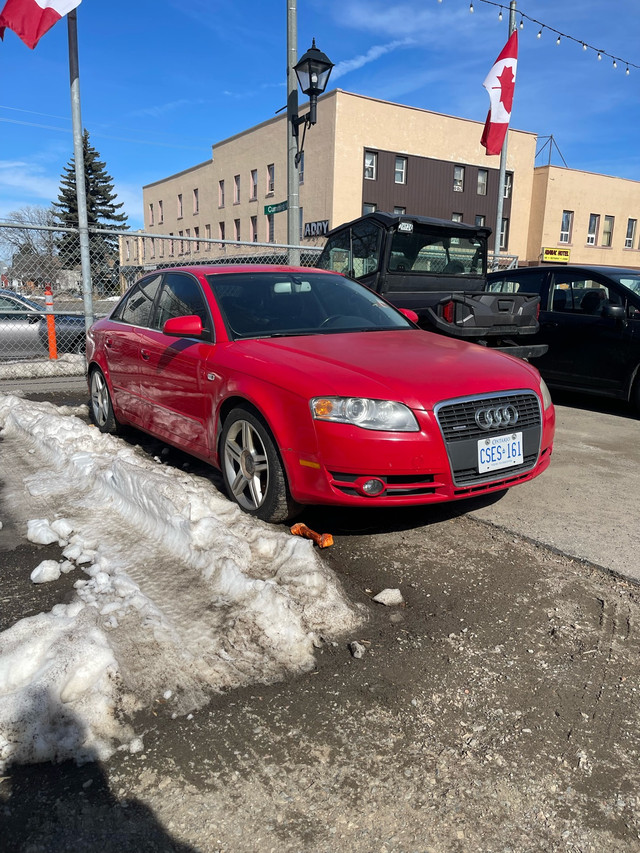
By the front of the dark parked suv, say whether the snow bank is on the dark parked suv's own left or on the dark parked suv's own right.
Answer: on the dark parked suv's own right

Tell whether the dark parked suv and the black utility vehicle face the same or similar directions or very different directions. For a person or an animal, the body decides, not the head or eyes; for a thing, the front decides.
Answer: very different directions

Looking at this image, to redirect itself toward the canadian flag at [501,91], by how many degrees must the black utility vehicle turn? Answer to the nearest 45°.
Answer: approximately 45° to its right

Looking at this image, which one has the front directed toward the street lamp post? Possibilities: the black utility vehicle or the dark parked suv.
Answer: the black utility vehicle

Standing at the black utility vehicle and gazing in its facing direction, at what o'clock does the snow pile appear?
The snow pile is roughly at 8 o'clock from the black utility vehicle.

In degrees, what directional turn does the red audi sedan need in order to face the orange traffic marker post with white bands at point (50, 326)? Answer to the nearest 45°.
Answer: approximately 180°

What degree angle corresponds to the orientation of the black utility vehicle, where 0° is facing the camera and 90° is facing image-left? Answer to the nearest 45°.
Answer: approximately 135°

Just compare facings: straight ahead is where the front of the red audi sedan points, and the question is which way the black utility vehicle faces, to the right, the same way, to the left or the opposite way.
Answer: the opposite way

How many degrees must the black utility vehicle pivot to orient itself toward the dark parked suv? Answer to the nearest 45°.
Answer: approximately 135° to its right

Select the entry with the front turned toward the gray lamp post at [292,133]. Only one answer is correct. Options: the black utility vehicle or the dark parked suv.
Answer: the black utility vehicle

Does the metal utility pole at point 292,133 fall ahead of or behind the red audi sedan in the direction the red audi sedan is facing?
behind

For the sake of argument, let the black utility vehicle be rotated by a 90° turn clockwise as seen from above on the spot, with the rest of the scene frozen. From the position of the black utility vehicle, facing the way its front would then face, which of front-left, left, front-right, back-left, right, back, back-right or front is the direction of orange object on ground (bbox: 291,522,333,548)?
back-right
